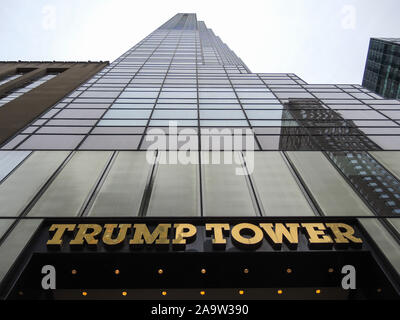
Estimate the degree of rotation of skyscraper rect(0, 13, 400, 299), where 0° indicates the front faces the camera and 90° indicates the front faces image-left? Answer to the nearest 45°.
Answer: approximately 0°
